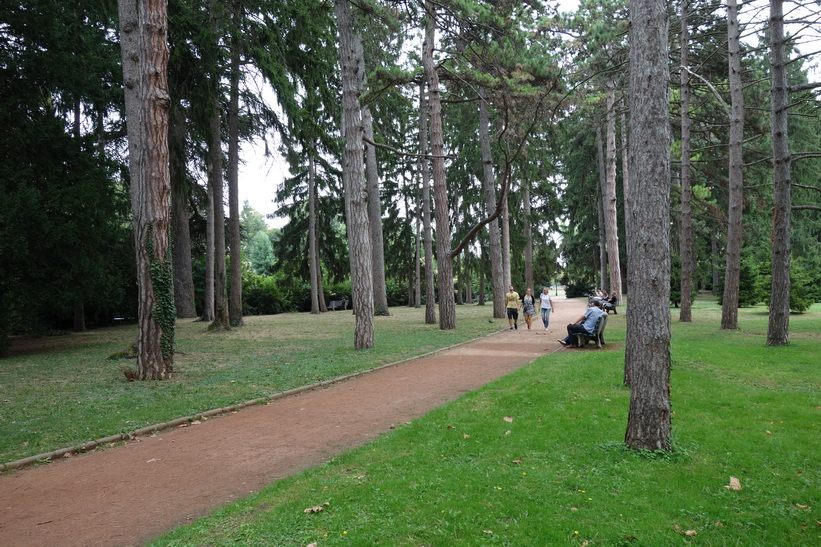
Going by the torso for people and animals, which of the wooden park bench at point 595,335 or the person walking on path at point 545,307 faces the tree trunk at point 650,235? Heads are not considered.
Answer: the person walking on path

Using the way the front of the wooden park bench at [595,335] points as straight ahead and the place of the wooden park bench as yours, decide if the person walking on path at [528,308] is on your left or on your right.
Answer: on your right

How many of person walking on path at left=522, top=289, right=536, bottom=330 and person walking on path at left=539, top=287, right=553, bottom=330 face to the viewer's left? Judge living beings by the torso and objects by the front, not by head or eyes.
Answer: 0

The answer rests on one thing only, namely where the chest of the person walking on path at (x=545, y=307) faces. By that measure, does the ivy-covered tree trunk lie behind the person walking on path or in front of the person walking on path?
in front

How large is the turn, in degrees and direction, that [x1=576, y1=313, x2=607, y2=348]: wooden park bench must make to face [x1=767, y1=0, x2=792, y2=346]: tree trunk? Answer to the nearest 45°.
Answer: approximately 180°

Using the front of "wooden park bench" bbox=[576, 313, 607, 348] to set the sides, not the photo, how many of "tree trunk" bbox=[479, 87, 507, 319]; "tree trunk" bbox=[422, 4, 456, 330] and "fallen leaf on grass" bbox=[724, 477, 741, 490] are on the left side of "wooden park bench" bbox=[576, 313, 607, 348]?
1

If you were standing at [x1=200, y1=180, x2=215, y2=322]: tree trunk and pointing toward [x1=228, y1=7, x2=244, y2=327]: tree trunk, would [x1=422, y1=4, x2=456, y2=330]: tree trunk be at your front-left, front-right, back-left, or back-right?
front-left

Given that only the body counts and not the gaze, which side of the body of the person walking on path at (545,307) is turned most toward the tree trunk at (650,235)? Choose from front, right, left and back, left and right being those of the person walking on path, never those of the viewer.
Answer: front

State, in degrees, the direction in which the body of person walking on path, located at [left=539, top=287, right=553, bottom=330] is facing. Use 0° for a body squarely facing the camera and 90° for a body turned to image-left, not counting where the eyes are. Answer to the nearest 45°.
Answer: approximately 0°

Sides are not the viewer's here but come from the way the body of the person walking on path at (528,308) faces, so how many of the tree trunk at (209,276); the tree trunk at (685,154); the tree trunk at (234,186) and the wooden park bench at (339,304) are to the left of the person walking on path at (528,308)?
1

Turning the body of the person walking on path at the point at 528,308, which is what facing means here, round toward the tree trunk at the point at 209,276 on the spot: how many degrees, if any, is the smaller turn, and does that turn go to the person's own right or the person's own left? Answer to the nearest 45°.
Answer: approximately 90° to the person's own right

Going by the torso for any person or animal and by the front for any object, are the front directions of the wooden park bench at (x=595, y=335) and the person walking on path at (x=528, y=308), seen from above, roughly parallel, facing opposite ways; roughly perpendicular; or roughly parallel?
roughly perpendicular

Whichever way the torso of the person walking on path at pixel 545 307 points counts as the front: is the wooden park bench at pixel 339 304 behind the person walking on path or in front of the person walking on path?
behind

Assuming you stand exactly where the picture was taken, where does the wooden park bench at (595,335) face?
facing to the left of the viewer

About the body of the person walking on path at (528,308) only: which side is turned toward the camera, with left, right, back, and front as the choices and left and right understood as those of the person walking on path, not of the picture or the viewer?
front

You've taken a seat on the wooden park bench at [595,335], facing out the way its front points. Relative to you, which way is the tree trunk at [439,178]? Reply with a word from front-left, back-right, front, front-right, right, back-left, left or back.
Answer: front-right
